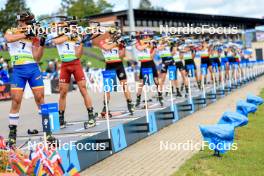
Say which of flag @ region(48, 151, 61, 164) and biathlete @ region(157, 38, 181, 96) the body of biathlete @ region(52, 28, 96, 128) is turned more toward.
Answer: the flag

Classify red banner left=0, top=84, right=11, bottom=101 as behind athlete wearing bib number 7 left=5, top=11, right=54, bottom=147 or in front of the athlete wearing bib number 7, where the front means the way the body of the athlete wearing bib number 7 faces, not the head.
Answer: behind

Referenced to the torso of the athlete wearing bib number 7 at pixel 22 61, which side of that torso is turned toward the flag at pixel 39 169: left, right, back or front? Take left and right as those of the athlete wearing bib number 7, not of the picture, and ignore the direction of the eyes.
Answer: front

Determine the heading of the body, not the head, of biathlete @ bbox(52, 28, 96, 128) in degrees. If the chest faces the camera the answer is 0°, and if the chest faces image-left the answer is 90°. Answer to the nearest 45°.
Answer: approximately 0°

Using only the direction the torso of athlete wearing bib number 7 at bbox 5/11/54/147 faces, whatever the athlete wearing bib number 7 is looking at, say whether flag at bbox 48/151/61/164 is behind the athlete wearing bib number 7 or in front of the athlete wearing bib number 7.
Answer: in front

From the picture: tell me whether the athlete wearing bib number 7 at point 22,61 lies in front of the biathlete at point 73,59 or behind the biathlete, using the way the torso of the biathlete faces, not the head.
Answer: in front

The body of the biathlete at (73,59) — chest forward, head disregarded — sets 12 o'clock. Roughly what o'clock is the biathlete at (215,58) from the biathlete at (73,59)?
the biathlete at (215,58) is roughly at 7 o'clock from the biathlete at (73,59).

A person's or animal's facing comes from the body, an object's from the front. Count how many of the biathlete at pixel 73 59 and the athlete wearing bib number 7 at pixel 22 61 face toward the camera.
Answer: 2

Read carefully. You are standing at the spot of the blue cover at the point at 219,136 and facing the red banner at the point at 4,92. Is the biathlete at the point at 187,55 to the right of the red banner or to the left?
right

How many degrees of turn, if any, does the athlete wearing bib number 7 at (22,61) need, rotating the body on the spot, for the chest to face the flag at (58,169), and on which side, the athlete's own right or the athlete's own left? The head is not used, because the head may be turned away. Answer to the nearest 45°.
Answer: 0° — they already face it

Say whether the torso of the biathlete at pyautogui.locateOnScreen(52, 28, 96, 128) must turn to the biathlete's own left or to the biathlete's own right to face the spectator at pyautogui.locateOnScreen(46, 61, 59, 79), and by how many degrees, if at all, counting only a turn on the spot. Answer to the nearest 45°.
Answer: approximately 180°

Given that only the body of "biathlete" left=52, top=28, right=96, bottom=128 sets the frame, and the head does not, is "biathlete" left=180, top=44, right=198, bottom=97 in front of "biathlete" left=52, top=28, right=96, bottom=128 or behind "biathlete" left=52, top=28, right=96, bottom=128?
behind

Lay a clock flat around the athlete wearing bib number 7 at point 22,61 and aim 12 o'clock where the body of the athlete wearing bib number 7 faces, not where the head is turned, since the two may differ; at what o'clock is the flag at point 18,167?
The flag is roughly at 12 o'clock from the athlete wearing bib number 7.

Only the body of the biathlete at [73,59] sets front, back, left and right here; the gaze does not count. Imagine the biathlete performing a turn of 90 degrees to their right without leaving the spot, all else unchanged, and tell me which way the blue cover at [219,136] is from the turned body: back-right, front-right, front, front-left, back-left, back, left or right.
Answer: back-left

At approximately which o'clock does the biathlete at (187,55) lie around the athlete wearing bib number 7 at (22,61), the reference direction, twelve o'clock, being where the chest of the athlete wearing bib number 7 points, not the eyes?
The biathlete is roughly at 7 o'clock from the athlete wearing bib number 7.
